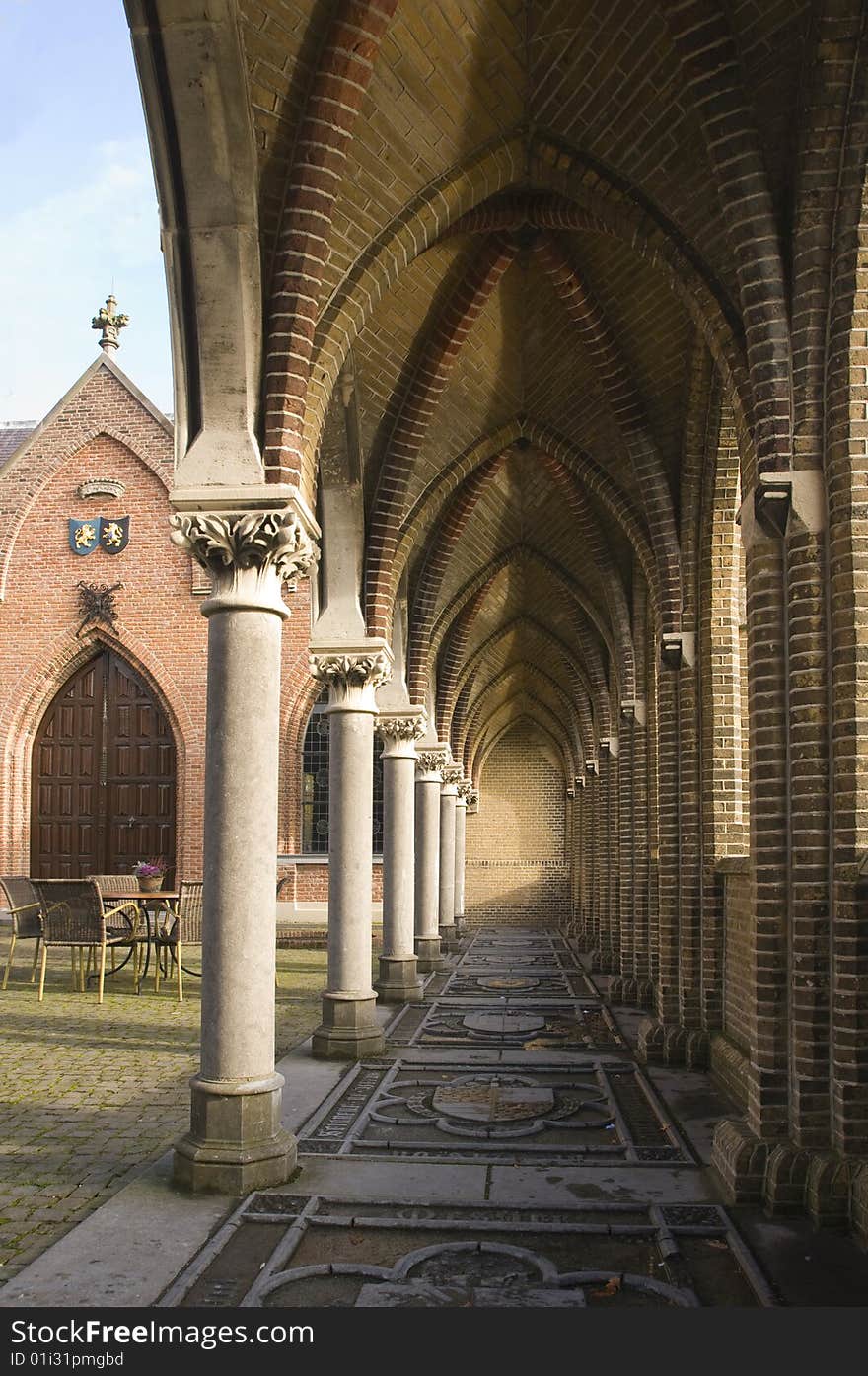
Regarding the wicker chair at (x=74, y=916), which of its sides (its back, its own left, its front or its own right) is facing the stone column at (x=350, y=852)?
right

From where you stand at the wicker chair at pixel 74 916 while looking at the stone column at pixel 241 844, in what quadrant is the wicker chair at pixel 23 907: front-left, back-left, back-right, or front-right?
back-right

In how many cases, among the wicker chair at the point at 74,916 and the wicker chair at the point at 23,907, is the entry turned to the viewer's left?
0

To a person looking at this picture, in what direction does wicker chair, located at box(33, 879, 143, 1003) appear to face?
facing away from the viewer and to the right of the viewer

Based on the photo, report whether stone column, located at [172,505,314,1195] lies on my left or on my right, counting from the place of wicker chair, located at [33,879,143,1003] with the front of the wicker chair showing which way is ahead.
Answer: on my right

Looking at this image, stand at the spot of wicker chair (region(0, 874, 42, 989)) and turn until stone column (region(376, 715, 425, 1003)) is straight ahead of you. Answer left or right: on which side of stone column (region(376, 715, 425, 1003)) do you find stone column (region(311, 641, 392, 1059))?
right

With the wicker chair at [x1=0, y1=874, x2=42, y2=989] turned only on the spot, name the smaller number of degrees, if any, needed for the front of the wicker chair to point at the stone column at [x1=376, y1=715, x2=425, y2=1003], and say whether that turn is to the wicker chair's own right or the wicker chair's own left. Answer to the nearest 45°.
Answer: approximately 45° to the wicker chair's own right

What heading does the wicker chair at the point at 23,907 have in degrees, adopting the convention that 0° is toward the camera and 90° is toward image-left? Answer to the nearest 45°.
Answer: approximately 225°

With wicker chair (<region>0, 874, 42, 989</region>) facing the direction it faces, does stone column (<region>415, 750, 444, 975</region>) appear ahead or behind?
ahead

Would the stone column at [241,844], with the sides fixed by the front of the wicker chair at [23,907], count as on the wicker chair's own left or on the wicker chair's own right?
on the wicker chair's own right
